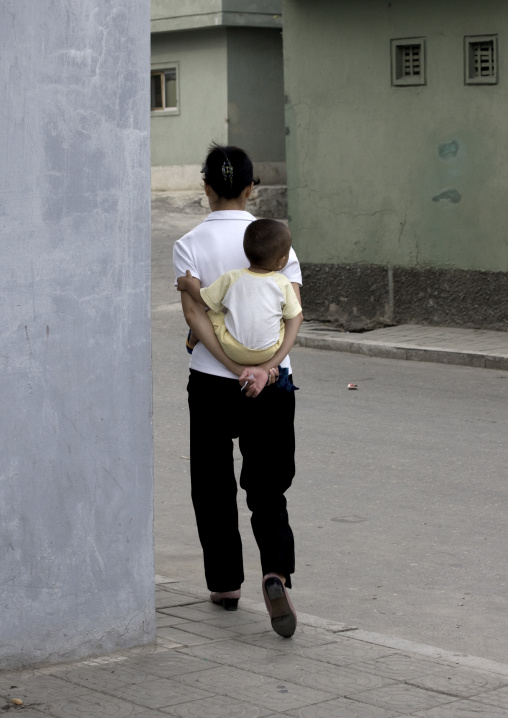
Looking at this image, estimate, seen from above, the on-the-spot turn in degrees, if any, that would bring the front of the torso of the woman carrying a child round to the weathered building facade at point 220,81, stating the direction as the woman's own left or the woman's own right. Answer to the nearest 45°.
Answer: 0° — they already face it

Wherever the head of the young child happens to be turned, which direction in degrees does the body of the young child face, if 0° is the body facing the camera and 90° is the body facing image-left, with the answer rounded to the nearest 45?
approximately 180°

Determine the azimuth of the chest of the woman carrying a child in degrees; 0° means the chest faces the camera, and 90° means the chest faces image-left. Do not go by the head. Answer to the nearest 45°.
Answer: approximately 180°

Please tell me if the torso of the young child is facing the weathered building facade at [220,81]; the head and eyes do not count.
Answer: yes
